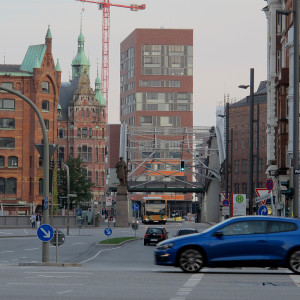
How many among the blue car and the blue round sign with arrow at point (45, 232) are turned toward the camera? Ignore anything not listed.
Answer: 1

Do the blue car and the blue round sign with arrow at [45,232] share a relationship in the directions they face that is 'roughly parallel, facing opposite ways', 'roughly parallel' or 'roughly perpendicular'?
roughly perpendicular

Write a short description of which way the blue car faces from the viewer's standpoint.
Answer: facing to the left of the viewer

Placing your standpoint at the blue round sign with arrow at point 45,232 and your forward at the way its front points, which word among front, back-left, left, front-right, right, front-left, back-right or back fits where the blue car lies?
front-left

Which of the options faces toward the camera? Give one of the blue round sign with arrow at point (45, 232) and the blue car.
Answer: the blue round sign with arrow

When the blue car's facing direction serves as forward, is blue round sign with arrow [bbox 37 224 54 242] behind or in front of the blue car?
in front

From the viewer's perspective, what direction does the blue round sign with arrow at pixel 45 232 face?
toward the camera
